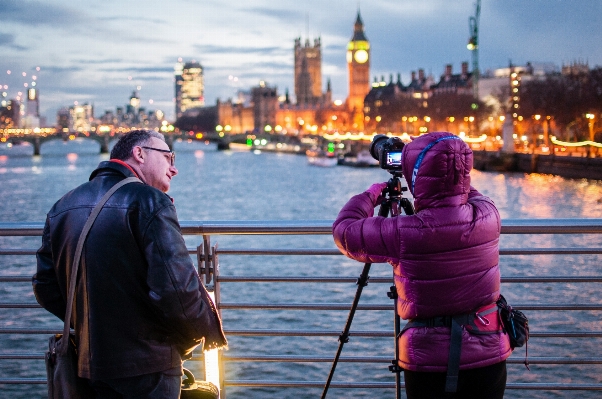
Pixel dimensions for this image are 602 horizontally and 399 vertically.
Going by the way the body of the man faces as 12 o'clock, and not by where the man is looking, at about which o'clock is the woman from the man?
The woman is roughly at 2 o'clock from the man.

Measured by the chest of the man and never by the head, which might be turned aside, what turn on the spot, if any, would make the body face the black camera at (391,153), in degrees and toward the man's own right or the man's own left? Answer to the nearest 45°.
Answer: approximately 45° to the man's own right

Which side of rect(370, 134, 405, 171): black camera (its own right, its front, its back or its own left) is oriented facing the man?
left

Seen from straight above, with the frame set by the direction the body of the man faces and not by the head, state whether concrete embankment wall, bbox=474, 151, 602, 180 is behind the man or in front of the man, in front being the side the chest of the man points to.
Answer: in front

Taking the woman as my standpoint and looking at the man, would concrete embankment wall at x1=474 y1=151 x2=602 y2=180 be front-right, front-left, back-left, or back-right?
back-right

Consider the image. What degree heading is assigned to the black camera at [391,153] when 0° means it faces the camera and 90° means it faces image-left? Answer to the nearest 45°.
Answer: approximately 135°

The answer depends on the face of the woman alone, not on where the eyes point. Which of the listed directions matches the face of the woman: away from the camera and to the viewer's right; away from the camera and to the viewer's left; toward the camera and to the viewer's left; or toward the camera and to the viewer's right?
away from the camera and to the viewer's left

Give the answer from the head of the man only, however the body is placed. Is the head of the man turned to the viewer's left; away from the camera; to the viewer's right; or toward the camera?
to the viewer's right

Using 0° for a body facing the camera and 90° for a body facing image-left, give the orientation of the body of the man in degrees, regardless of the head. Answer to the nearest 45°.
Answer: approximately 225°

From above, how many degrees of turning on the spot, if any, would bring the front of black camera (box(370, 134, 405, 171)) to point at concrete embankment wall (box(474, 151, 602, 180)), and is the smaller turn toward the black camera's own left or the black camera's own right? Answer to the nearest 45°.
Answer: approximately 45° to the black camera's own right

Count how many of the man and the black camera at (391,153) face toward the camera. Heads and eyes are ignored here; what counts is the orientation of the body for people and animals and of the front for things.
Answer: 0
